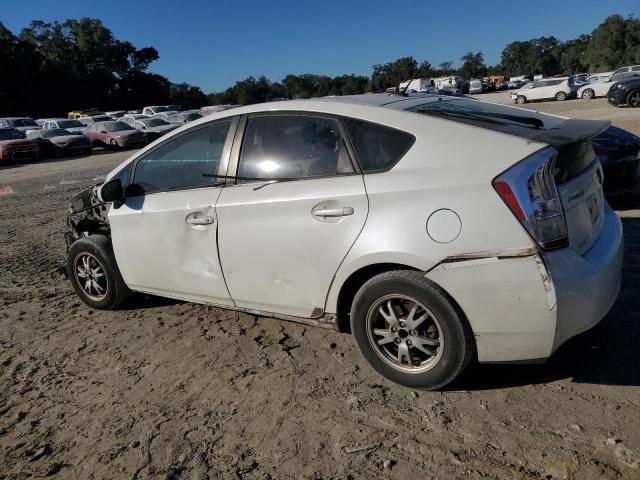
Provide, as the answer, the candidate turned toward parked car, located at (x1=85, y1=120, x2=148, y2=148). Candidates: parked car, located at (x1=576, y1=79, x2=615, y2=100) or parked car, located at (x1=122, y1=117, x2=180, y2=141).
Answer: parked car, located at (x1=576, y1=79, x2=615, y2=100)

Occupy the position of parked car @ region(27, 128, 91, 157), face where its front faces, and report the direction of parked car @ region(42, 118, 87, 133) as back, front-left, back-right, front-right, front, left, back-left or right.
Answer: back-left

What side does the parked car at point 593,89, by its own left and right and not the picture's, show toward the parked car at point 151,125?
front

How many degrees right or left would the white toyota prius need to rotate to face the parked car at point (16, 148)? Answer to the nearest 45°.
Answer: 0° — it already faces it

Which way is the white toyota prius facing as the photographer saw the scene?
facing away from the viewer and to the left of the viewer

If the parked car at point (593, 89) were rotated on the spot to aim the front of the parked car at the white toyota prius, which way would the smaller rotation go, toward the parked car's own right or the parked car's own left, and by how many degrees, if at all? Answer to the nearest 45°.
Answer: approximately 45° to the parked car's own left

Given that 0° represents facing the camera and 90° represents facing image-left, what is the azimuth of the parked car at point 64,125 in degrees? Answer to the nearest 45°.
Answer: approximately 315°

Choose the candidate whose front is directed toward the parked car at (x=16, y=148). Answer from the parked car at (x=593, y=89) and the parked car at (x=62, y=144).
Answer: the parked car at (x=593, y=89)

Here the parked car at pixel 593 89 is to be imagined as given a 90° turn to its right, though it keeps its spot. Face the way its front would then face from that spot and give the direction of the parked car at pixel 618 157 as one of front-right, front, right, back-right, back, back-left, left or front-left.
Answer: back-left
